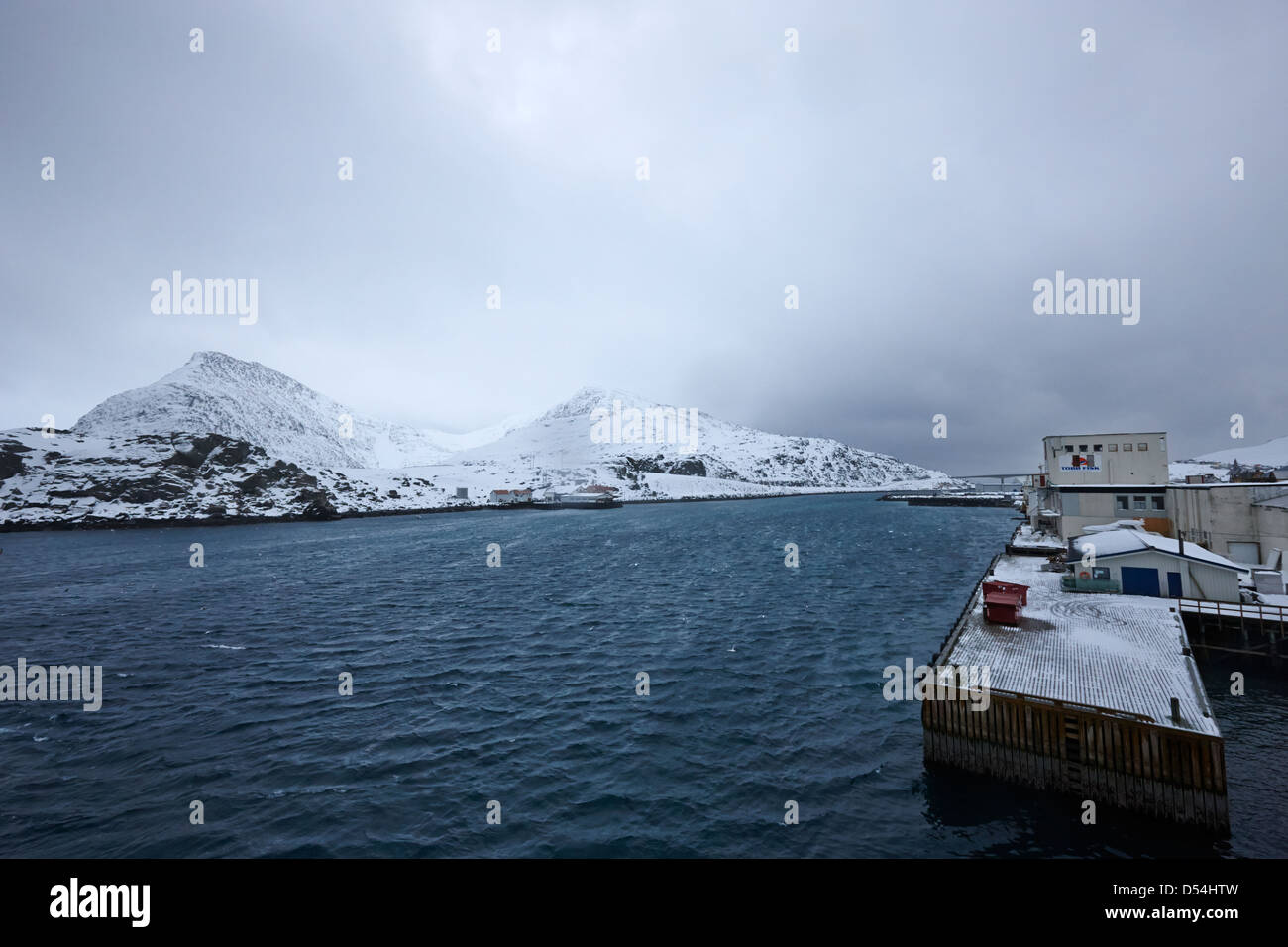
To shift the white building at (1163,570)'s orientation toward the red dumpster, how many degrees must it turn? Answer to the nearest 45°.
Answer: approximately 45° to its right

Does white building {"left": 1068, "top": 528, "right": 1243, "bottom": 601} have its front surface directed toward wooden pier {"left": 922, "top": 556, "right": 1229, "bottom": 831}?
yes

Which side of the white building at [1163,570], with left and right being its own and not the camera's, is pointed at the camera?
front
